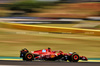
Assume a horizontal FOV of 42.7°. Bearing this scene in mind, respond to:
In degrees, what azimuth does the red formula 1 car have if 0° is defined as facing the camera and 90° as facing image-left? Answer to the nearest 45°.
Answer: approximately 270°
